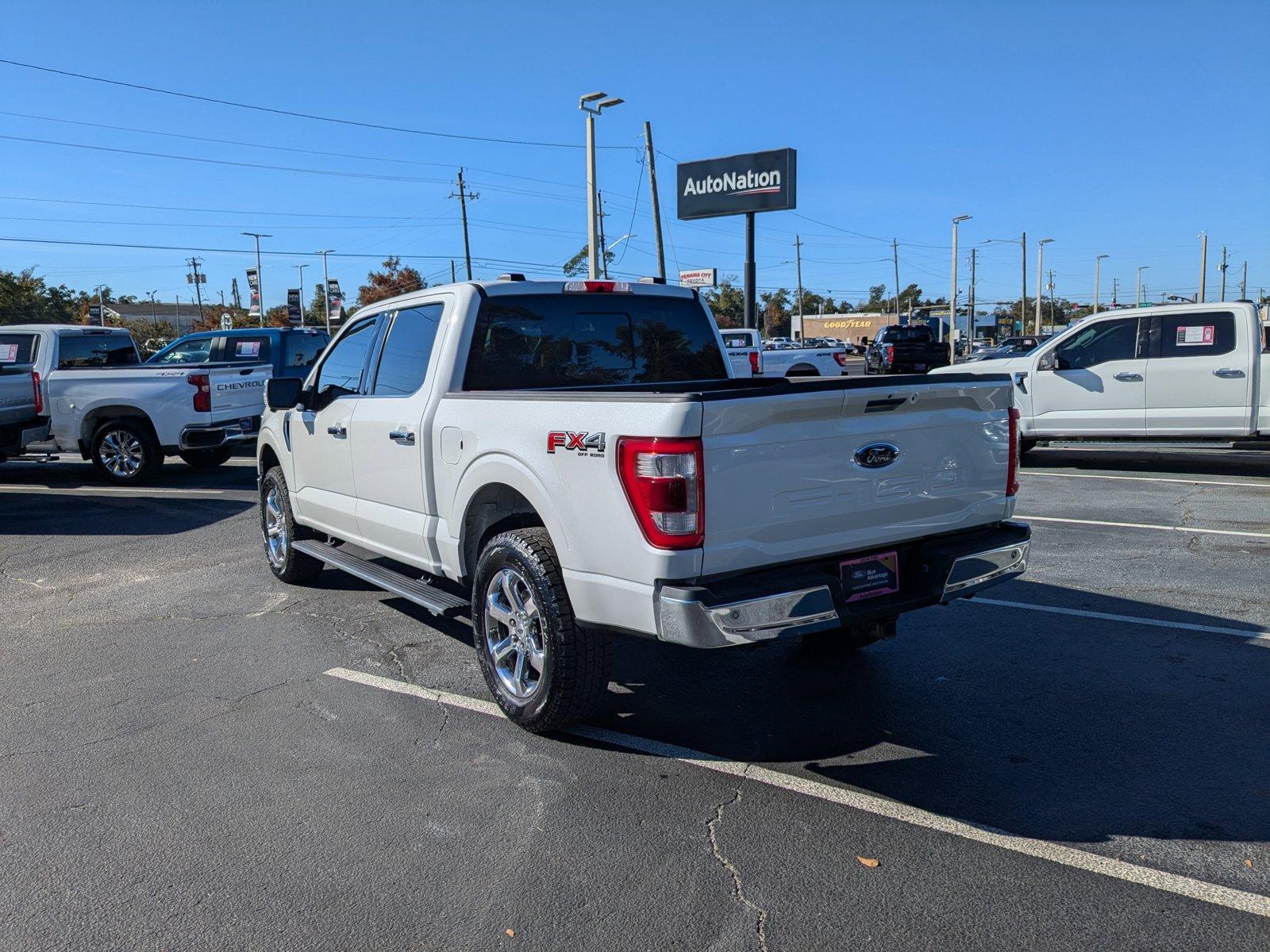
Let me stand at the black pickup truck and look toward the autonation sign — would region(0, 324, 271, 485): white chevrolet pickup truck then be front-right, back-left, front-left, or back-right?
front-left

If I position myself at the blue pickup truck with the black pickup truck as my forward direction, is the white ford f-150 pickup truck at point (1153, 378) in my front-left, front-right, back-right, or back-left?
front-right

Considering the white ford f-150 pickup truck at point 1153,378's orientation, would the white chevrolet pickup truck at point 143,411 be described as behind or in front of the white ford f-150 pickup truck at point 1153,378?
in front

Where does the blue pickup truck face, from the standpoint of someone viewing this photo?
facing away from the viewer and to the left of the viewer

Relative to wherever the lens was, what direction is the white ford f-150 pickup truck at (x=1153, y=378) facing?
facing to the left of the viewer

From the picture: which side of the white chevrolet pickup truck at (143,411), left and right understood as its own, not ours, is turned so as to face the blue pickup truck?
right

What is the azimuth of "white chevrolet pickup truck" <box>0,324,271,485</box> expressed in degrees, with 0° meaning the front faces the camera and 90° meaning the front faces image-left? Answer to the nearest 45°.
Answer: approximately 135°

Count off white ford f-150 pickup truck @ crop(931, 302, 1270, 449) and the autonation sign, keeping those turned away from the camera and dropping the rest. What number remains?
0

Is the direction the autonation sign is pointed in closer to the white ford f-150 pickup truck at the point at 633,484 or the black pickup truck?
the white ford f-150 pickup truck

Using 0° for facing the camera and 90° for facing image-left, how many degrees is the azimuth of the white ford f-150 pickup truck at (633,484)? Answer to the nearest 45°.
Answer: approximately 135°

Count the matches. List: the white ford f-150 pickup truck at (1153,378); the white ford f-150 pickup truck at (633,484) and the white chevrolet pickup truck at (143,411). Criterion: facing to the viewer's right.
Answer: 0

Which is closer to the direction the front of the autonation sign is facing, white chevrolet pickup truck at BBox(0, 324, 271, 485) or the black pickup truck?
the white chevrolet pickup truck

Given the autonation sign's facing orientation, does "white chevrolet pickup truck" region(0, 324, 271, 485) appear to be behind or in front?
in front
